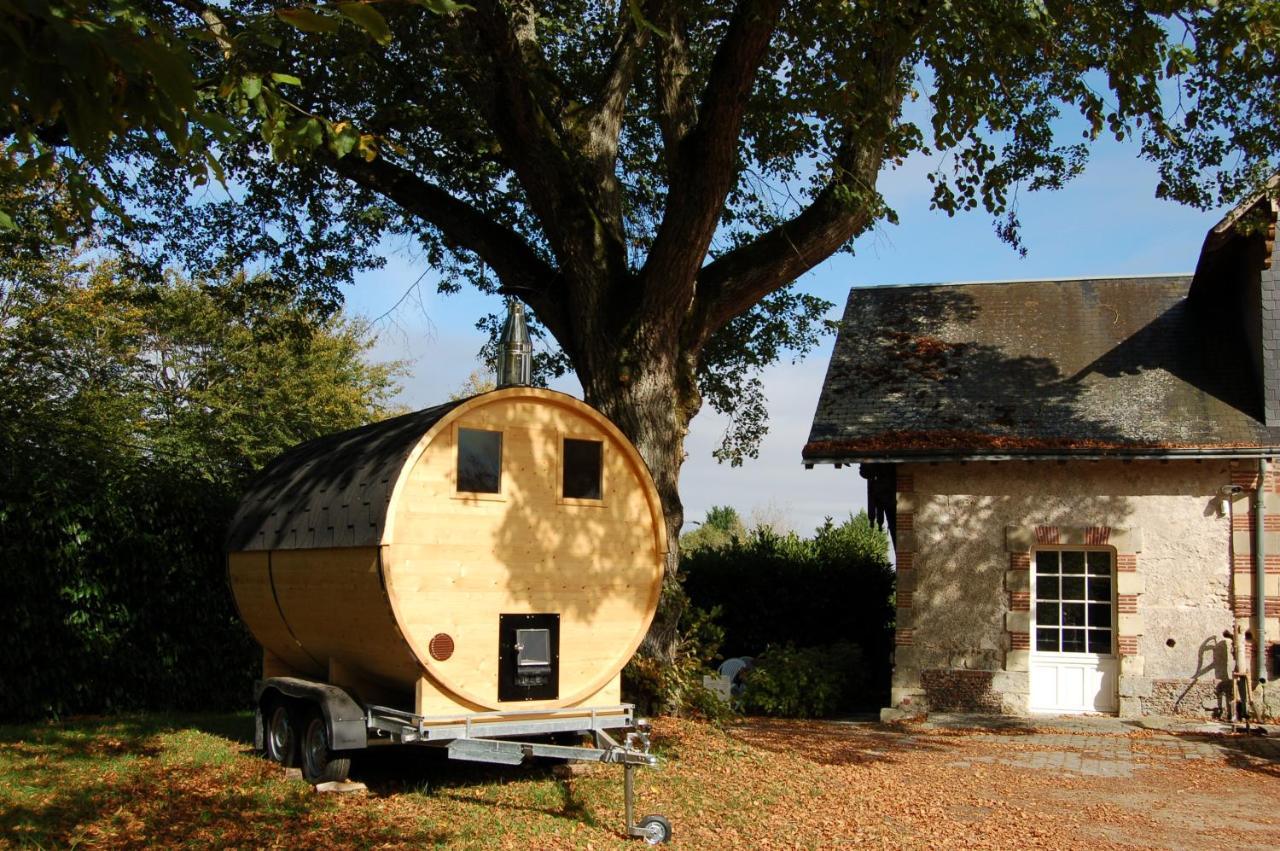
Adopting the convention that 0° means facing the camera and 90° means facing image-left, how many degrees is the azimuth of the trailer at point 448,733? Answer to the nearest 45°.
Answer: approximately 315°

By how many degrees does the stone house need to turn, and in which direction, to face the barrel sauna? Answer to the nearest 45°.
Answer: approximately 45° to its right

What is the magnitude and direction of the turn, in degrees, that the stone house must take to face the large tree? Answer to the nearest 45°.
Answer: approximately 45° to its right

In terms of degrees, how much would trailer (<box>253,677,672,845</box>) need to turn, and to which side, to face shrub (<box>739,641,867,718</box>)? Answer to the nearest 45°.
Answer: approximately 90° to its left

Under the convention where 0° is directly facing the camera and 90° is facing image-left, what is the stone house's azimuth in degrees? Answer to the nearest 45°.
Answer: approximately 0°

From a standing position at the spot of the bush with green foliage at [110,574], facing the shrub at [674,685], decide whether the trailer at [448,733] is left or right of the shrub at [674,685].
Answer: right
